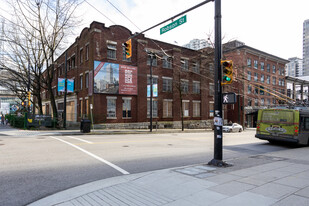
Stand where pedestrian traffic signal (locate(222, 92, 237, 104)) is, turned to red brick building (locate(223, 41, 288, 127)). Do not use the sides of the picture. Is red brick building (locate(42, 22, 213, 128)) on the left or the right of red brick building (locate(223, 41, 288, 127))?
left

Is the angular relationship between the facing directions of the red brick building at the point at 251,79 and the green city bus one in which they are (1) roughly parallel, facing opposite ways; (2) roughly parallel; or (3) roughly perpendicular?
roughly perpendicular

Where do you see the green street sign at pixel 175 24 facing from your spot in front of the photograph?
facing the viewer and to the left of the viewer

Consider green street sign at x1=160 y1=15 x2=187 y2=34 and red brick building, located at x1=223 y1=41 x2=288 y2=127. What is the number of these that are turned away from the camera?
0

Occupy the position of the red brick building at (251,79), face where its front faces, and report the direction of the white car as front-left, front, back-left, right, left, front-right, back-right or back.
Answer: front-right

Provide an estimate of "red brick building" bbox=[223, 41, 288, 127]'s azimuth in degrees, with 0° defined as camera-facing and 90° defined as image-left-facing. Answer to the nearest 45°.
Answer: approximately 315°

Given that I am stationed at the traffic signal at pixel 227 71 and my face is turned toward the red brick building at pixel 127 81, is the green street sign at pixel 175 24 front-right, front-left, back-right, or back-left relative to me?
front-left

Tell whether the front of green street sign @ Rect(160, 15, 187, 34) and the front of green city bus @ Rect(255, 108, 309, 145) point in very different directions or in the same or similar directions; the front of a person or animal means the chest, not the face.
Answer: very different directions

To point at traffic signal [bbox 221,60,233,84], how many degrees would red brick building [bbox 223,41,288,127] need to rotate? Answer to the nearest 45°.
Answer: approximately 45° to its right

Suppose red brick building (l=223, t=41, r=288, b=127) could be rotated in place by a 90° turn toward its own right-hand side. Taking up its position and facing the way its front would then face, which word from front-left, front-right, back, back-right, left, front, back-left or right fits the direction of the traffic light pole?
front-left
